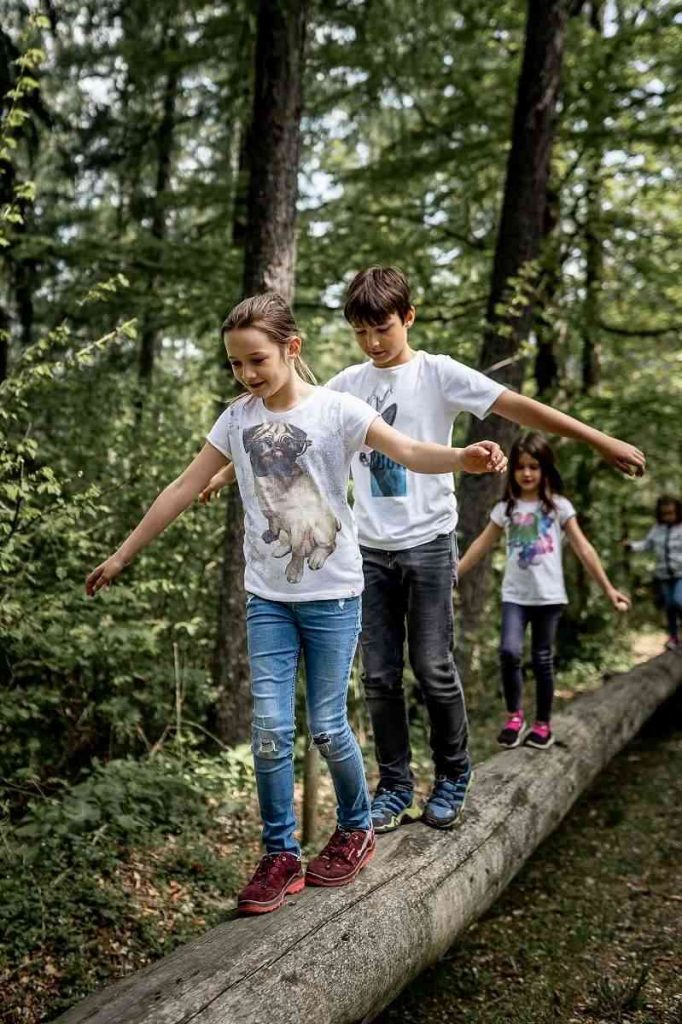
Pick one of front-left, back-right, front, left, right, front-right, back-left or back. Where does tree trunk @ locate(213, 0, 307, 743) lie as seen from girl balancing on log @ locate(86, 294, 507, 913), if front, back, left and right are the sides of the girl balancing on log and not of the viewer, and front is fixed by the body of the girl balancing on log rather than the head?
back-right

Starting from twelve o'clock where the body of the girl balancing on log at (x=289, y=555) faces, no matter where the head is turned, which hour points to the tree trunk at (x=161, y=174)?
The tree trunk is roughly at 4 o'clock from the girl balancing on log.

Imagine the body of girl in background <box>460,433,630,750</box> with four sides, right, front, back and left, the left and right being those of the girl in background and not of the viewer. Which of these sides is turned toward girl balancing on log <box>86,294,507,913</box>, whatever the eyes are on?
front

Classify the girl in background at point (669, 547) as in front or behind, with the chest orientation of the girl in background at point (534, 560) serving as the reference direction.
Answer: behind

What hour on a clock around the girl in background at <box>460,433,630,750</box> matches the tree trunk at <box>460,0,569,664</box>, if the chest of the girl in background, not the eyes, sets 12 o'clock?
The tree trunk is roughly at 6 o'clock from the girl in background.

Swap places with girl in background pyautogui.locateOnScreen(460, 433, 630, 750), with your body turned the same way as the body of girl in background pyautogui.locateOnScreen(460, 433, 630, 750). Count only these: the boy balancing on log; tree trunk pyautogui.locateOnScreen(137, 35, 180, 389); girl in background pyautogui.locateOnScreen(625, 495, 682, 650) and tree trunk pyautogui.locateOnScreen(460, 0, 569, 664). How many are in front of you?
1

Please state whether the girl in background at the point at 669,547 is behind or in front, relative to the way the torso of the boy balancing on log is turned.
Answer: behind

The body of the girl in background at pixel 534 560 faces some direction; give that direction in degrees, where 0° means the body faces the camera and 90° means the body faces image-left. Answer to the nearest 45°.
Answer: approximately 0°

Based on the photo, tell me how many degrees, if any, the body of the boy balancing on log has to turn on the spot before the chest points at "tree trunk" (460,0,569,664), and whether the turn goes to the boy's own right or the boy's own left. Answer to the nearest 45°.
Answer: approximately 135° to the boy's own right

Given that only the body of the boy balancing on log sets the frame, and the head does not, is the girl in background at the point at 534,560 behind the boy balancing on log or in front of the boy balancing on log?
behind

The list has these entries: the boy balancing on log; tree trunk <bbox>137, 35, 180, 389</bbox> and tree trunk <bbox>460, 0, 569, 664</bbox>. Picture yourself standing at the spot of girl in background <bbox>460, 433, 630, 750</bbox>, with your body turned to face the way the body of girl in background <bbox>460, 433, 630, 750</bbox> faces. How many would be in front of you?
1
